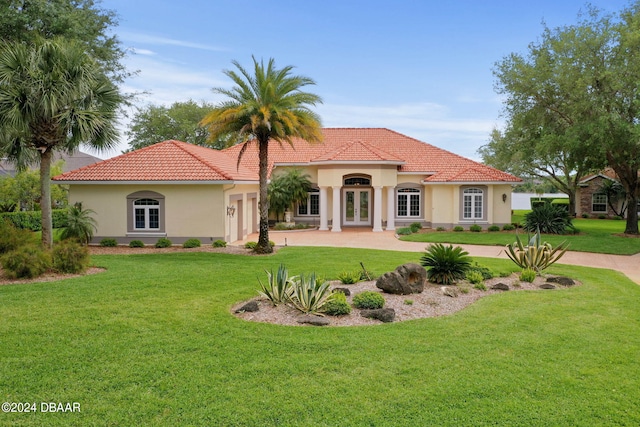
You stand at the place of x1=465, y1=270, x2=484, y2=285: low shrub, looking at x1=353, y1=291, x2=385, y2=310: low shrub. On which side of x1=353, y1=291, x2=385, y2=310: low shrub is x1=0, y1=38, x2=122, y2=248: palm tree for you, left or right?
right

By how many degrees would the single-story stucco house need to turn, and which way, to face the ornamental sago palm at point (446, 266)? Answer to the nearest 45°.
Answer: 0° — it already faces it

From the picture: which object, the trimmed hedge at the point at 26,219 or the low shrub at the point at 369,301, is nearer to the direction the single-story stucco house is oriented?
the low shrub

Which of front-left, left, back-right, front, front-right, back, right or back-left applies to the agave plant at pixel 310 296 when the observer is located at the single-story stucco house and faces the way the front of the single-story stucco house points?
front

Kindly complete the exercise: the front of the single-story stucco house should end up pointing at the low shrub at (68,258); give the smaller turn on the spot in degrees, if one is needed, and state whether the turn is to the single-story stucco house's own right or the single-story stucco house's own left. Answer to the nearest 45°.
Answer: approximately 45° to the single-story stucco house's own right

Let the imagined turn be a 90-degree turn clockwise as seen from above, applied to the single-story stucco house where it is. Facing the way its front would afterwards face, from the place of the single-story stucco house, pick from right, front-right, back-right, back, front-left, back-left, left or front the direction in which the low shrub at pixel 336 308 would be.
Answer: left

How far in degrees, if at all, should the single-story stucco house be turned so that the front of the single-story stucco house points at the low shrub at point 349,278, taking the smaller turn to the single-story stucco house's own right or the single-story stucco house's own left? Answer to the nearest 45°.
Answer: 0° — it already faces it

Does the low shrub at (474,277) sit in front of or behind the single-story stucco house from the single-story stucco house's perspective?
in front

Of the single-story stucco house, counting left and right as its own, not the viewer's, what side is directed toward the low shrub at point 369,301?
front

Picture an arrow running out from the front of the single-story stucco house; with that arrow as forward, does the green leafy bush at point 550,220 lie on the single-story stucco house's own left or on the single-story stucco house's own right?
on the single-story stucco house's own left

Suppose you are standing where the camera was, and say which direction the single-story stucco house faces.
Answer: facing the viewer

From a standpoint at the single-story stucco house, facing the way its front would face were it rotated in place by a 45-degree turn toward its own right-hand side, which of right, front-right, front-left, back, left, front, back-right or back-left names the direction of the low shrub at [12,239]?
front

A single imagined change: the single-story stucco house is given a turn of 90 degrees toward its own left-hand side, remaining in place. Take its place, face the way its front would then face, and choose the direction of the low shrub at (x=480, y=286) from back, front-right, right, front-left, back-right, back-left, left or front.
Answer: right

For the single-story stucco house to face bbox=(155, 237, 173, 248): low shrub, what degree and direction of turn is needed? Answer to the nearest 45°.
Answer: approximately 45° to its right

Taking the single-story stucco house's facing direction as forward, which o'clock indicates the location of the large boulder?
The large boulder is roughly at 12 o'clock from the single-story stucco house.

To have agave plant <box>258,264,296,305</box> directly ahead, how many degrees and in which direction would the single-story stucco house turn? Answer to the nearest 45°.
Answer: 0° — it already faces it
